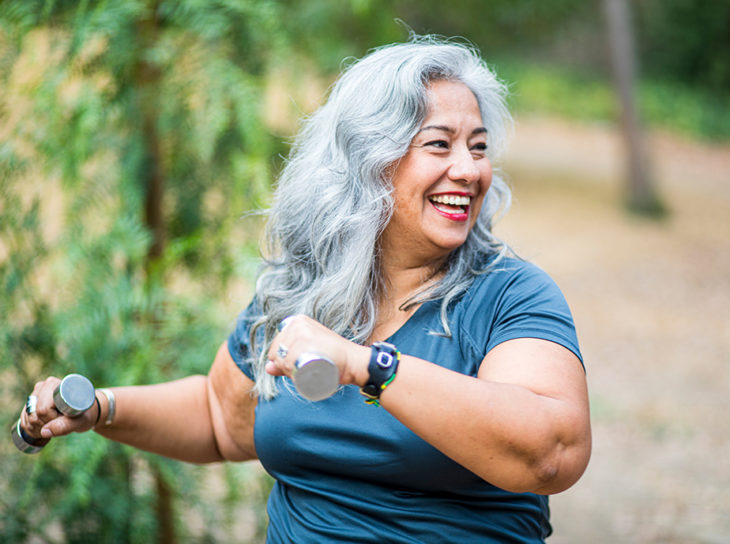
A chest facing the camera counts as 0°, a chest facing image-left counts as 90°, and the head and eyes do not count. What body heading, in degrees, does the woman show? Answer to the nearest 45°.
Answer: approximately 0°

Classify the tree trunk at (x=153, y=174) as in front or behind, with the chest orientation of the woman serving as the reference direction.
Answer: behind

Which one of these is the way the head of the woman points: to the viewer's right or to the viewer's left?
to the viewer's right
